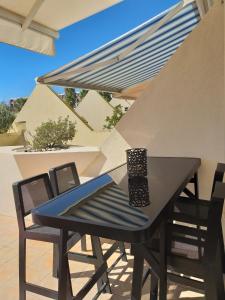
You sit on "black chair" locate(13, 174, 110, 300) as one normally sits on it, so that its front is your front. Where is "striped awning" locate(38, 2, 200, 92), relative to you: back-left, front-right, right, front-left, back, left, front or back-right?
left

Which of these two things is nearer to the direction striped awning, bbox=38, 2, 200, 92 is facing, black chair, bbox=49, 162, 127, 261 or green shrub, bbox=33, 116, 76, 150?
the green shrub

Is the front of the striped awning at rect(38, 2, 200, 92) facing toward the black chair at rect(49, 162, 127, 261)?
no

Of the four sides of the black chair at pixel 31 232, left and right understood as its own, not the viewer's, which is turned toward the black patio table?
front

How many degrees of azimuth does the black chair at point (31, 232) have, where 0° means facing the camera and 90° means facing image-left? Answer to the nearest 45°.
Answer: approximately 315°

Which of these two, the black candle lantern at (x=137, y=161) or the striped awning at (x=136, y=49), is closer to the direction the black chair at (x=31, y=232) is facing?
the black candle lantern

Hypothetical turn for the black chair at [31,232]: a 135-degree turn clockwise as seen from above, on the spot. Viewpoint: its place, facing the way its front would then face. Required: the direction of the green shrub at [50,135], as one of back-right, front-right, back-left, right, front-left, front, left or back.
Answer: right

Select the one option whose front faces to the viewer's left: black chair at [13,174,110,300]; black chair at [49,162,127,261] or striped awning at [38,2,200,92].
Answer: the striped awning

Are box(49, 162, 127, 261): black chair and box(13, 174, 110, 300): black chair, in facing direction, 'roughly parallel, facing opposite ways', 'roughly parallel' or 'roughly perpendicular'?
roughly parallel

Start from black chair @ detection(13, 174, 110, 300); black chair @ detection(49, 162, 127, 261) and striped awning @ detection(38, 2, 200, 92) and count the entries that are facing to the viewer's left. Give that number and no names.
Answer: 1

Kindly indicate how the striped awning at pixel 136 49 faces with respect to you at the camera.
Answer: facing to the left of the viewer

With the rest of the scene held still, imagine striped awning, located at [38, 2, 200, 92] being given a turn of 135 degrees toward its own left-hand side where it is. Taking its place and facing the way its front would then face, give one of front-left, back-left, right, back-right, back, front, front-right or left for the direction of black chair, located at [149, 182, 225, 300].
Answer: front-right

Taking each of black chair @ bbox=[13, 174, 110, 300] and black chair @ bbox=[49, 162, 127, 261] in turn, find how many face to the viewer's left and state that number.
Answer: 0

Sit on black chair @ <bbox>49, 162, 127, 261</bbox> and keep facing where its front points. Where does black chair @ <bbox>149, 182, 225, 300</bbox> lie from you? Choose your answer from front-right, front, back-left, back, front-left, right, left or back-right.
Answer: front

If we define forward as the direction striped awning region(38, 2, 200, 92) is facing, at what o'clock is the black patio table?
The black patio table is roughly at 9 o'clock from the striped awning.

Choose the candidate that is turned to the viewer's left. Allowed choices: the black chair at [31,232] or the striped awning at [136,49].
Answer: the striped awning
